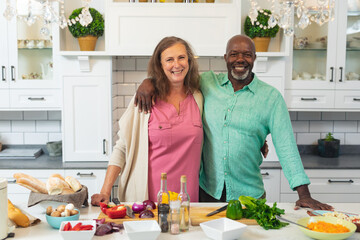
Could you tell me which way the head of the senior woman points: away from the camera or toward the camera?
toward the camera

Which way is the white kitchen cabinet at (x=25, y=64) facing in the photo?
toward the camera

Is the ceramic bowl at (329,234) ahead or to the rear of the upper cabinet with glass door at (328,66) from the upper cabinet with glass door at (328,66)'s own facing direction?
ahead

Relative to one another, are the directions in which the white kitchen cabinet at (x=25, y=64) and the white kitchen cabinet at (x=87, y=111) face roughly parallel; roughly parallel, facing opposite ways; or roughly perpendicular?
roughly parallel

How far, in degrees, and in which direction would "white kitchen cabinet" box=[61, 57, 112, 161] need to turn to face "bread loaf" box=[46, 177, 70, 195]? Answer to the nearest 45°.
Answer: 0° — it already faces it

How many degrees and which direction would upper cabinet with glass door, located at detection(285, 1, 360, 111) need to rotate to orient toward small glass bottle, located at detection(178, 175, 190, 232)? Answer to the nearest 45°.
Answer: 0° — it already faces it

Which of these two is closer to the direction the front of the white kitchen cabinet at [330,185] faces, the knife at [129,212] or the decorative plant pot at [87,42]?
the knife

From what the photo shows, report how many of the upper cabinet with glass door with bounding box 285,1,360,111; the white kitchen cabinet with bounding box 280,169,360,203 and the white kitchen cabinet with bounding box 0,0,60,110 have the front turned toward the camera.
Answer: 3

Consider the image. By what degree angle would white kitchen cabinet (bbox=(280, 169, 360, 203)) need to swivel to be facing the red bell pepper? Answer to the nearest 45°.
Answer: approximately 45° to its right

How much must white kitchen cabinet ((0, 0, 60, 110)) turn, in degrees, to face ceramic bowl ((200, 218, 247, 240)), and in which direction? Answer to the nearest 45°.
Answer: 0° — it already faces it

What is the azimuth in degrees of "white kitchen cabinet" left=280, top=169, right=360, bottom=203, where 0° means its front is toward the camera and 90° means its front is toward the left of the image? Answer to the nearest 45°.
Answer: approximately 0°

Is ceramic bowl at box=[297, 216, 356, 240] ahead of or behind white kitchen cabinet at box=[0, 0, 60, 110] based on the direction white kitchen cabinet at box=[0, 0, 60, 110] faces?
ahead

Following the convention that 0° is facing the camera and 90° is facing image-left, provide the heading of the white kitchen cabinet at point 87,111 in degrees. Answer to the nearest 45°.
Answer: approximately 0°

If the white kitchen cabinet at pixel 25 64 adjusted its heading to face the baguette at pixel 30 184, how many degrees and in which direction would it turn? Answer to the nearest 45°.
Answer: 0° — it already faces it

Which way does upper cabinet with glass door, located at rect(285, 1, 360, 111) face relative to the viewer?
toward the camera

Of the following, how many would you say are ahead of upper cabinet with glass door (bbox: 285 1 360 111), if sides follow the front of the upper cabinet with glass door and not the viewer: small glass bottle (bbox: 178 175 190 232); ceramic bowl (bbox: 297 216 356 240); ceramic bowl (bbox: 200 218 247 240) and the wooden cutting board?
4

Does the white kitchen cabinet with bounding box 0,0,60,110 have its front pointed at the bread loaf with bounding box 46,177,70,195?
yes

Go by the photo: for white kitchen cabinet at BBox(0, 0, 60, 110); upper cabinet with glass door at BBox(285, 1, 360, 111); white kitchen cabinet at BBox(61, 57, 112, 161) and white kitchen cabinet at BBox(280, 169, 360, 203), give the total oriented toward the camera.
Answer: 4
